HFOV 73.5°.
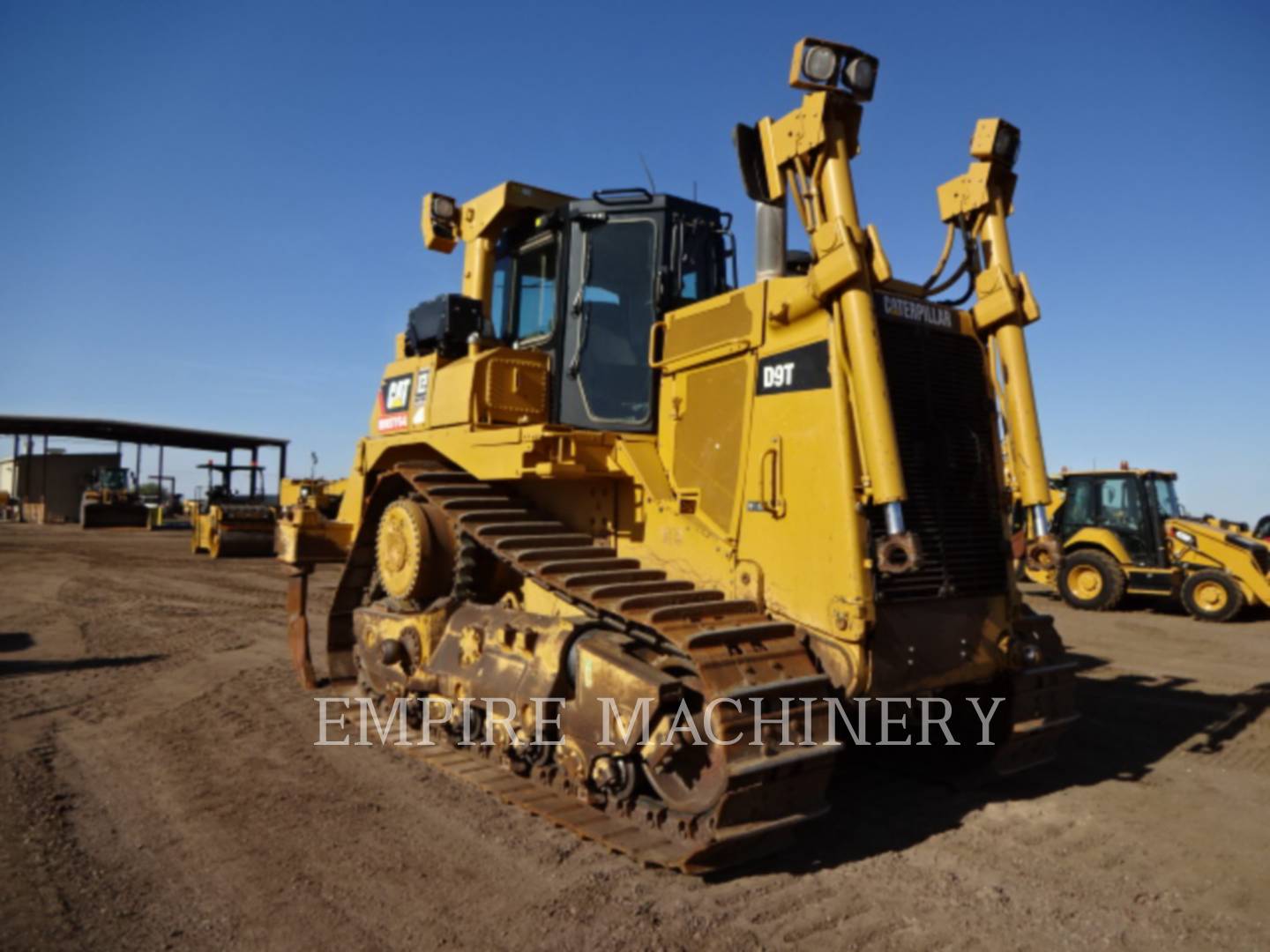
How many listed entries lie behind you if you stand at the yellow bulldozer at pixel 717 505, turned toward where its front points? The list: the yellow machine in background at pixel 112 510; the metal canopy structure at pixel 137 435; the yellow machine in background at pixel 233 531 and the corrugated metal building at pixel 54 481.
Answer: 4

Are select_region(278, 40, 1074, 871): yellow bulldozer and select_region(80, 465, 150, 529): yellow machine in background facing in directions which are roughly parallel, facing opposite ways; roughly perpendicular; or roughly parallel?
roughly parallel

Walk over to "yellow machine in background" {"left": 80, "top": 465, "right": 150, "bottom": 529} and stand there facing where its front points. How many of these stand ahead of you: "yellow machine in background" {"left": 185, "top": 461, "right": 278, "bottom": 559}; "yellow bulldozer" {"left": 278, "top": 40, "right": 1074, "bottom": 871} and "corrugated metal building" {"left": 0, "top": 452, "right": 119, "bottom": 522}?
2

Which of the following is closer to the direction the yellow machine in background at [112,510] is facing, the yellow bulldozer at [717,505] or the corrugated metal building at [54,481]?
the yellow bulldozer

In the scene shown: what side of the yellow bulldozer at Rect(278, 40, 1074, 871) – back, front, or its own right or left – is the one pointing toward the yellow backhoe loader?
left

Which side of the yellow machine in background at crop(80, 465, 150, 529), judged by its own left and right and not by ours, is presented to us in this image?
front

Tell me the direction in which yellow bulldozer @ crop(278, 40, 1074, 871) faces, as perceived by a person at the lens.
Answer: facing the viewer and to the right of the viewer

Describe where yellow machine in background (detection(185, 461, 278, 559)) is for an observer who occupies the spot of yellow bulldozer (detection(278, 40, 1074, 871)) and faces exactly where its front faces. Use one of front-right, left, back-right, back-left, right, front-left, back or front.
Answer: back

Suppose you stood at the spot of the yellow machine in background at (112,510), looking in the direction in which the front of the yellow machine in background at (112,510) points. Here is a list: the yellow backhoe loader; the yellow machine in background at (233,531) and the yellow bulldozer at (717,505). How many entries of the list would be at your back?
0

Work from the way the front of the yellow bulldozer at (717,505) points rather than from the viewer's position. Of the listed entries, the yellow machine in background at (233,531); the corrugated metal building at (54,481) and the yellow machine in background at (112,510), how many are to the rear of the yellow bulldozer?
3

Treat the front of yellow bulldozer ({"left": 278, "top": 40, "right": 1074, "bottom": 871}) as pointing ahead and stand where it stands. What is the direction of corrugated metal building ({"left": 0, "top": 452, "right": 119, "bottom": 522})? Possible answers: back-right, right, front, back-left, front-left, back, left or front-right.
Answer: back

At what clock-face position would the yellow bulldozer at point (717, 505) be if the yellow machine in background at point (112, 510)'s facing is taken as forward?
The yellow bulldozer is roughly at 12 o'clock from the yellow machine in background.

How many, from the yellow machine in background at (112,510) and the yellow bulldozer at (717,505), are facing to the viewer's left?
0

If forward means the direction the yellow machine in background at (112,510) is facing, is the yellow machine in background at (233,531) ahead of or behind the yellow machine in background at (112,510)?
ahead
